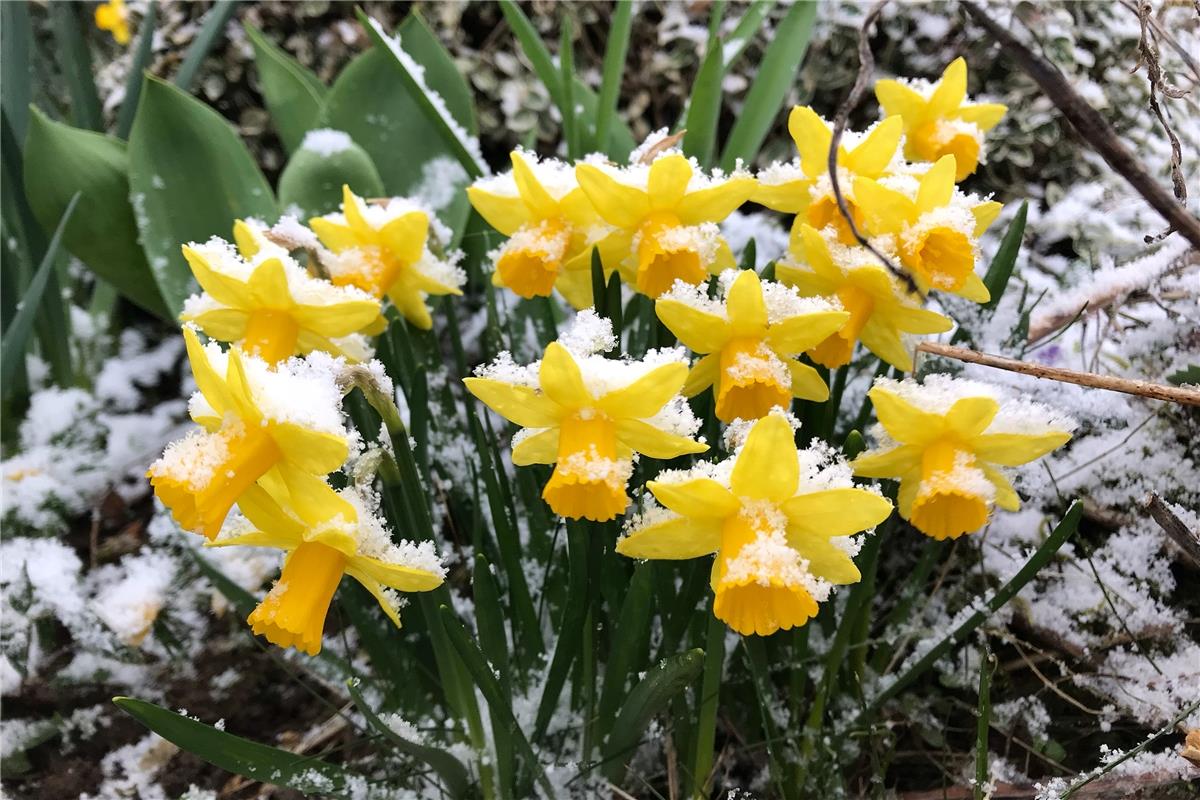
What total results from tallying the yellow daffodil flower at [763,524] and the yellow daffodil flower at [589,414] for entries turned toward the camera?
2

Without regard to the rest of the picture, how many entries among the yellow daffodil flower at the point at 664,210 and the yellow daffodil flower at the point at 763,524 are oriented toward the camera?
2
